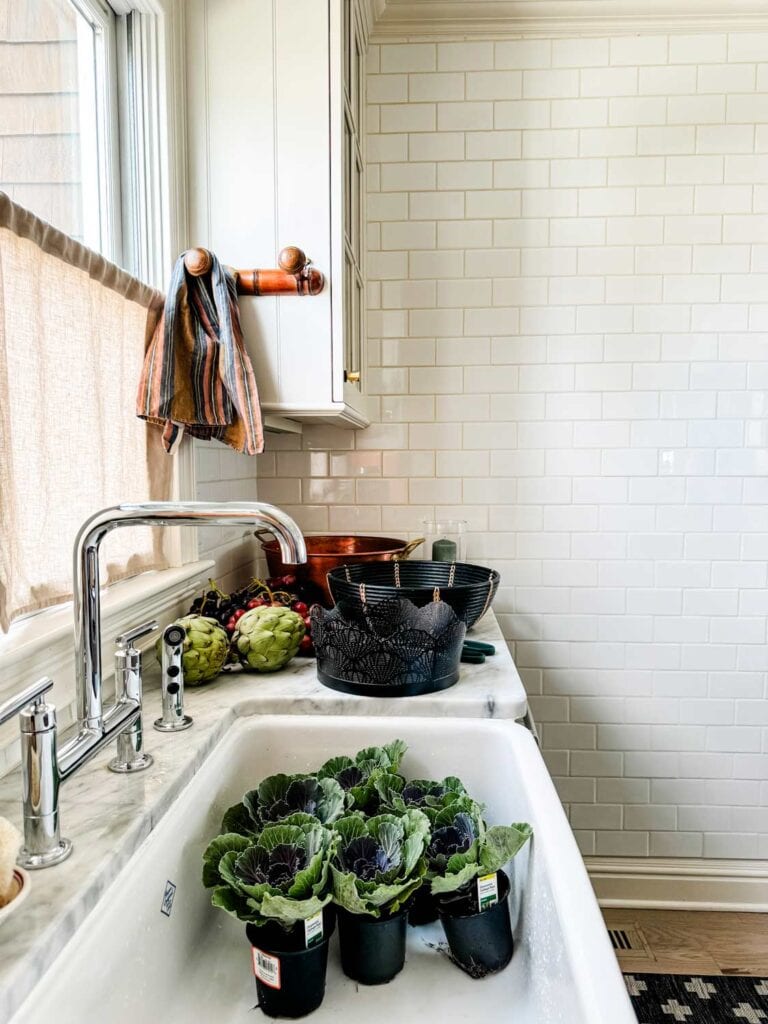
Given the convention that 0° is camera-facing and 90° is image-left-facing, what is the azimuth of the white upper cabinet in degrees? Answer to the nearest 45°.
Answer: approximately 270°

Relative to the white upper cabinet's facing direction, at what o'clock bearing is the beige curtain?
The beige curtain is roughly at 4 o'clock from the white upper cabinet.
